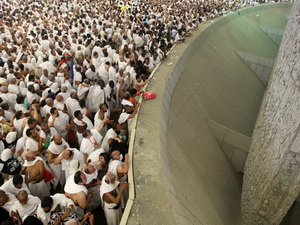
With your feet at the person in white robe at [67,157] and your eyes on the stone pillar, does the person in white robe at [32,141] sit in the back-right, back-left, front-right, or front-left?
back-left

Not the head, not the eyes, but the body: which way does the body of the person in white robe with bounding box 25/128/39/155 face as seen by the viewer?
to the viewer's right

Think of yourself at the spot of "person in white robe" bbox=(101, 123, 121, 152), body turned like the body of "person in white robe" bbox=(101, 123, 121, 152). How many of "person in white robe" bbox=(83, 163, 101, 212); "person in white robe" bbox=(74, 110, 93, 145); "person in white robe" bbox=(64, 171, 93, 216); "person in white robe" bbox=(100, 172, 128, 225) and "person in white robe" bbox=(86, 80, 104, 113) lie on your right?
3

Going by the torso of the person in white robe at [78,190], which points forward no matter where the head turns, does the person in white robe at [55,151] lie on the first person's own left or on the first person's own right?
on the first person's own left

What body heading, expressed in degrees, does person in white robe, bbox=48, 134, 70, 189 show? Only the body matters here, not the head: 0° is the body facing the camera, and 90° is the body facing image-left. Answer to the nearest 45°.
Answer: approximately 315°

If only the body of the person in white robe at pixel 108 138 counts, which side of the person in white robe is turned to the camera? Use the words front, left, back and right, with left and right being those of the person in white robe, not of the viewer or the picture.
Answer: right
